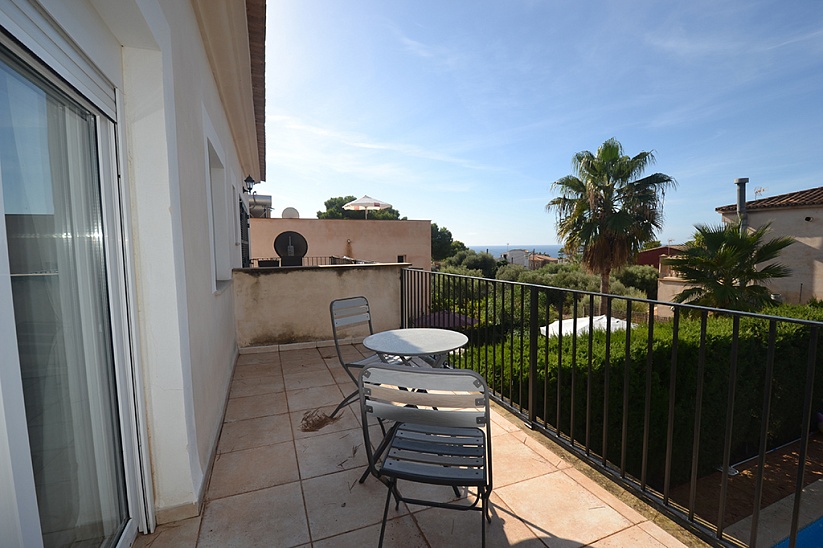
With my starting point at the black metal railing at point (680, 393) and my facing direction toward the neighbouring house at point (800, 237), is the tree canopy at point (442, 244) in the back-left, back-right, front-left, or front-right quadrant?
front-left

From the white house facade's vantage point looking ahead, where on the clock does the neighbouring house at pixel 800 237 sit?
The neighbouring house is roughly at 12 o'clock from the white house facade.

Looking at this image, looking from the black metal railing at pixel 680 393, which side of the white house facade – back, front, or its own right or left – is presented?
front

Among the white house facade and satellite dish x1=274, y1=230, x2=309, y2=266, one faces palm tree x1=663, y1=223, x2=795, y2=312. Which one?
the white house facade

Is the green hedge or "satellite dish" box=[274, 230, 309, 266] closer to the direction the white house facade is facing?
the green hedge

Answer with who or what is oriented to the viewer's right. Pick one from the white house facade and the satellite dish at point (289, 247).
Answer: the white house facade

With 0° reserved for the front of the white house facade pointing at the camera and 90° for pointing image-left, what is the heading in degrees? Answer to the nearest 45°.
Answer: approximately 270°
